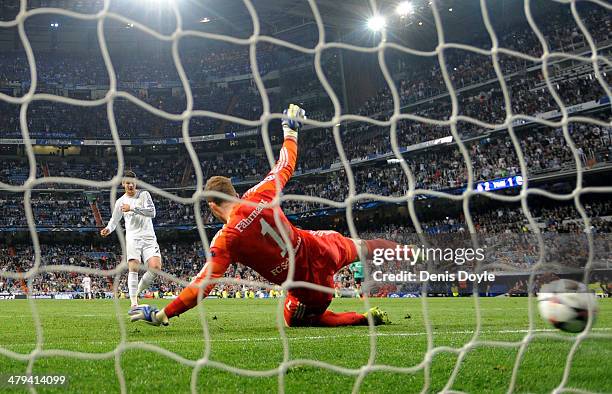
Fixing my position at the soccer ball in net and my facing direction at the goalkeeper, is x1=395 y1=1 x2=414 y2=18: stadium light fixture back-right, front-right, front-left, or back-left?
front-right

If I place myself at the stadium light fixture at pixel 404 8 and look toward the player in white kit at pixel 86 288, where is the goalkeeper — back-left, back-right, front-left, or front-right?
front-left

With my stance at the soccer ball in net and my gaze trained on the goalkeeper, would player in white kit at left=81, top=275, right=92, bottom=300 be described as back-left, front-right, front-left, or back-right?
front-right

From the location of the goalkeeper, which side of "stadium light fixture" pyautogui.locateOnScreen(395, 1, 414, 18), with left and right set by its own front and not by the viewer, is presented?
front

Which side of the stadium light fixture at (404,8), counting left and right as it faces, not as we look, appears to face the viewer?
front

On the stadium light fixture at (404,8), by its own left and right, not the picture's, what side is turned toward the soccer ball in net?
front

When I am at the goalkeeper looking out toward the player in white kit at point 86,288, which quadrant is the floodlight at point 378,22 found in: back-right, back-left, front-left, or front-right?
front-right
